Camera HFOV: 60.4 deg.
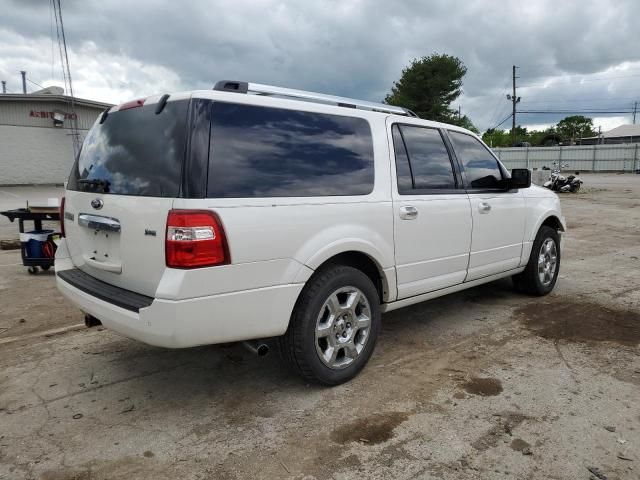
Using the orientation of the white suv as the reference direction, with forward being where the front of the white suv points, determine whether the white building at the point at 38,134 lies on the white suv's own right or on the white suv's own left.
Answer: on the white suv's own left

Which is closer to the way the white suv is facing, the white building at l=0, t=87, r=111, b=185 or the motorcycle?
the motorcycle

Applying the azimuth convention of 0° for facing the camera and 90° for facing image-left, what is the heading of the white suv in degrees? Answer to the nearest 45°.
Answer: approximately 225°

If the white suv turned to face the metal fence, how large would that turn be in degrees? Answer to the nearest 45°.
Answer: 0° — it already faces it

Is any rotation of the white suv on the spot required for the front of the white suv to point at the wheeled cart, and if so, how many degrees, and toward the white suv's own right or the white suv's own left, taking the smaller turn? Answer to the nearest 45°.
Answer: approximately 90° to the white suv's own left

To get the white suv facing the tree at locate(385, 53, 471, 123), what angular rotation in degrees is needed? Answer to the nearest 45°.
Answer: approximately 45° to its left
